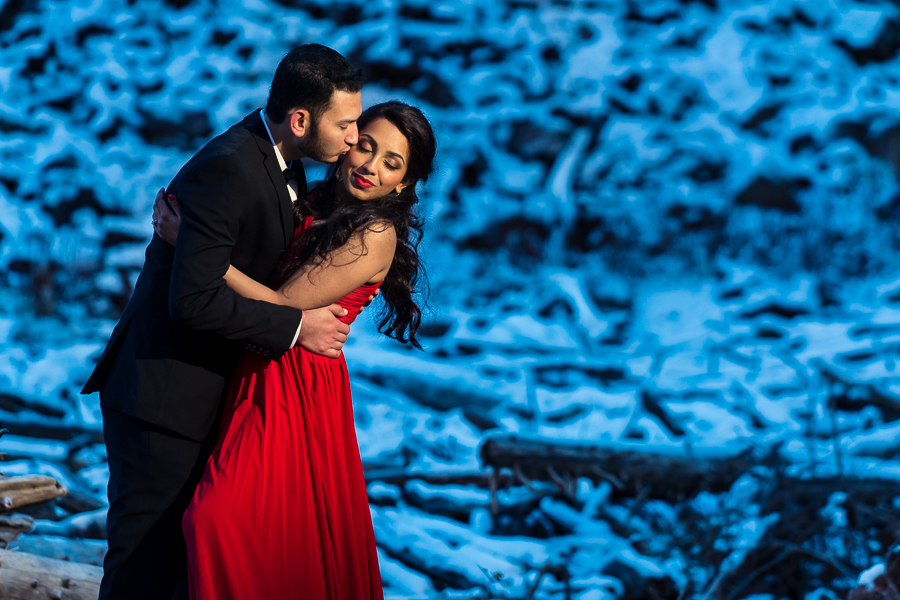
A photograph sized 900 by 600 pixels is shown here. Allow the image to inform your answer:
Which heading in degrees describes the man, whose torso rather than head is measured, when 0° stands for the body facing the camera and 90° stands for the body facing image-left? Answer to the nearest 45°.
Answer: approximately 270°

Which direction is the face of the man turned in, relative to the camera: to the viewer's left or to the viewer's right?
to the viewer's right

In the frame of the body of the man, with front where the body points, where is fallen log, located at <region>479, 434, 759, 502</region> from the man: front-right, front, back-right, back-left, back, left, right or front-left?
front-left
